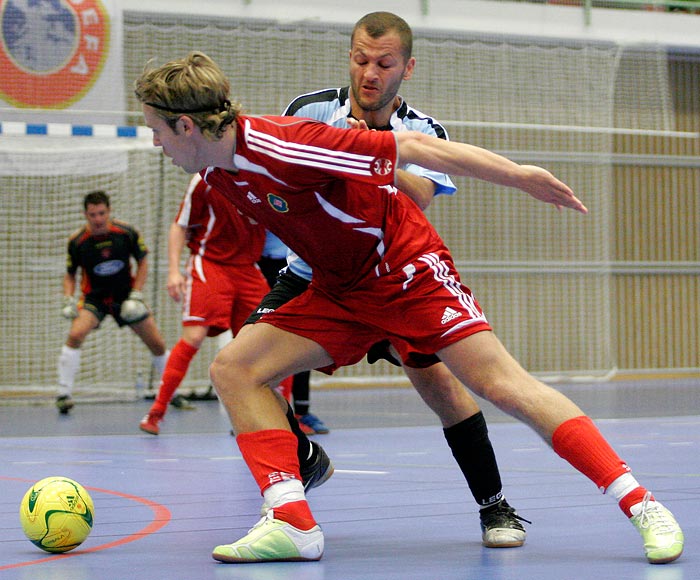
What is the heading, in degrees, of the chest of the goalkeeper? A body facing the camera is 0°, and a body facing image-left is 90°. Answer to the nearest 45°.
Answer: approximately 0°

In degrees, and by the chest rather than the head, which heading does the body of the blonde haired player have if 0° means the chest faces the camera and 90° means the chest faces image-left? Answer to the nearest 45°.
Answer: approximately 45°

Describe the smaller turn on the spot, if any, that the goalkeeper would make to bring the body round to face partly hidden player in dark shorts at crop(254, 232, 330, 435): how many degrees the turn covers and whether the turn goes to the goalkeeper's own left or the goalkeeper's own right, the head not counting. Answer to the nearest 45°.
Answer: approximately 45° to the goalkeeper's own left

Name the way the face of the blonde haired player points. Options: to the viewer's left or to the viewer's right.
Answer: to the viewer's left

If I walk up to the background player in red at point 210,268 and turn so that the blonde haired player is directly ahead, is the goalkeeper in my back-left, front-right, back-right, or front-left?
back-right

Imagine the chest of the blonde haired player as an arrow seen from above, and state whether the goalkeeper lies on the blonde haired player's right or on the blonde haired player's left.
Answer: on the blonde haired player's right
